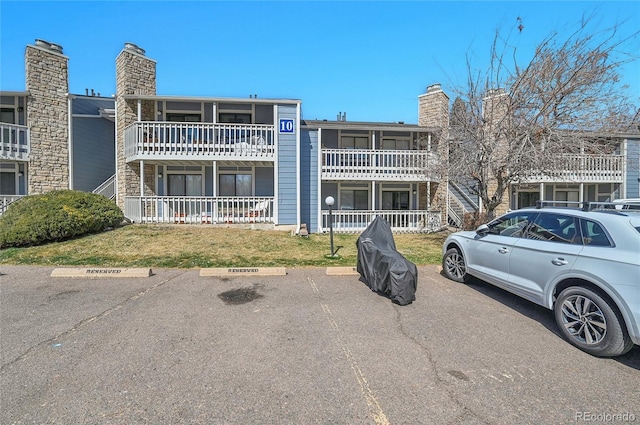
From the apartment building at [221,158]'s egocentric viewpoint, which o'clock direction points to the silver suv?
The silver suv is roughly at 11 o'clock from the apartment building.

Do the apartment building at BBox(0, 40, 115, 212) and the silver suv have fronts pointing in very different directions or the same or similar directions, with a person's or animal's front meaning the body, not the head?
very different directions

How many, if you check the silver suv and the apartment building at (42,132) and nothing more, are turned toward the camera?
1

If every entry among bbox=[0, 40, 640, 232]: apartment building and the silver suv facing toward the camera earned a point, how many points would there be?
1

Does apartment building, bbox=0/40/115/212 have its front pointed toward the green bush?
yes

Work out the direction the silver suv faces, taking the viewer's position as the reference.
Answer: facing away from the viewer and to the left of the viewer

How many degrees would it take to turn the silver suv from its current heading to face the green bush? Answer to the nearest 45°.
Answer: approximately 45° to its left

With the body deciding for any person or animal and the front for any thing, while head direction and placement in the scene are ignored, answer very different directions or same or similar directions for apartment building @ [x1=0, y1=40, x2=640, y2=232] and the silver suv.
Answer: very different directions

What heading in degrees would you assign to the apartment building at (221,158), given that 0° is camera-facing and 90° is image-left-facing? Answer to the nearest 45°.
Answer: approximately 0°
